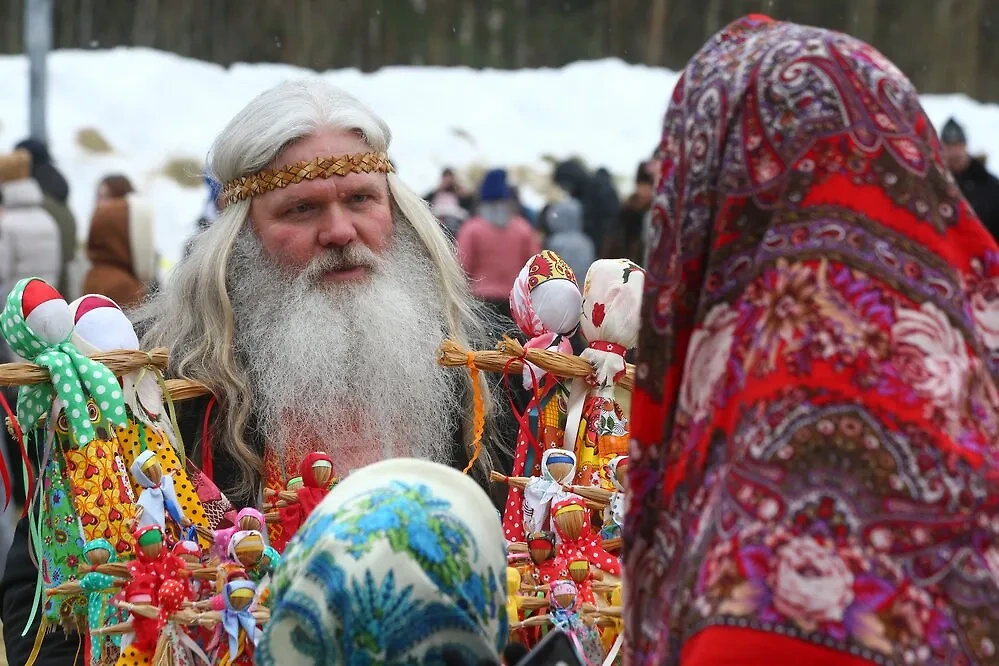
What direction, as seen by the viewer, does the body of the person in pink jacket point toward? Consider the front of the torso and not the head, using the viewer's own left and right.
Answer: facing away from the viewer

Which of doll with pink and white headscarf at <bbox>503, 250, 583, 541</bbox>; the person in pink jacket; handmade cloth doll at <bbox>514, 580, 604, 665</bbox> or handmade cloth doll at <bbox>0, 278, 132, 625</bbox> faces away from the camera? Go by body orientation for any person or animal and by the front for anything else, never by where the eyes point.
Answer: the person in pink jacket

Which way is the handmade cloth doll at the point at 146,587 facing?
toward the camera

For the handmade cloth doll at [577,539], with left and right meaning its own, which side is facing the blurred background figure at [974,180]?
back

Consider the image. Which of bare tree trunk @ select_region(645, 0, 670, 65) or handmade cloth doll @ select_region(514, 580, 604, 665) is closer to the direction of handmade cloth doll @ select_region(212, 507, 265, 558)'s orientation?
the handmade cloth doll

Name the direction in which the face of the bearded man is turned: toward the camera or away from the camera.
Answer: toward the camera

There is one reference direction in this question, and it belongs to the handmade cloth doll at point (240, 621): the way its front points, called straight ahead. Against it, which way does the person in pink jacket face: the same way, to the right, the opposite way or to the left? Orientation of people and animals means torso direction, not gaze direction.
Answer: the opposite way

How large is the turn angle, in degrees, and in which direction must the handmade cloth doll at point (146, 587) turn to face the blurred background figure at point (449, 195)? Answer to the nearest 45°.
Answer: approximately 180°

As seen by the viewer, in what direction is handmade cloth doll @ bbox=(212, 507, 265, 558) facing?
toward the camera

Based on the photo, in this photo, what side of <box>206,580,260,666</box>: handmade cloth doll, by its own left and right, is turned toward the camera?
front

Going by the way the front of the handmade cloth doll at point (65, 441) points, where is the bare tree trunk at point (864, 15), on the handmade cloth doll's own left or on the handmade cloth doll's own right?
on the handmade cloth doll's own left
